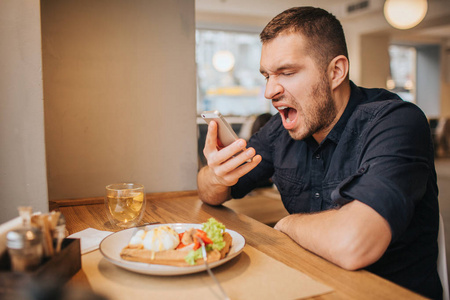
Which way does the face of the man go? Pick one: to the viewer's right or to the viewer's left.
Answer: to the viewer's left

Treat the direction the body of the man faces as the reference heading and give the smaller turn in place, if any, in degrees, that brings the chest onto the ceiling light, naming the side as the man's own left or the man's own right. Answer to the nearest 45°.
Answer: approximately 135° to the man's own right

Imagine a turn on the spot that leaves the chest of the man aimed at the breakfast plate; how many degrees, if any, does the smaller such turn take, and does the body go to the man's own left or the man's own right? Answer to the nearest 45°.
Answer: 0° — they already face it

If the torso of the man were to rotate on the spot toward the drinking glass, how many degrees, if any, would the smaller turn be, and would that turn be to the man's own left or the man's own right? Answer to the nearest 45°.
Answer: approximately 45° to the man's own right

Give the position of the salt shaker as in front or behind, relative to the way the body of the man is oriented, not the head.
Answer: in front

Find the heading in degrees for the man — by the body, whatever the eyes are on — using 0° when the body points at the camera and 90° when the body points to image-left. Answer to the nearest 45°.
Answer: approximately 45°

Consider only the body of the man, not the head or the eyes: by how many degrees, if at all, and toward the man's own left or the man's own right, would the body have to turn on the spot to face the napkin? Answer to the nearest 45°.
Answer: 0° — they already face it

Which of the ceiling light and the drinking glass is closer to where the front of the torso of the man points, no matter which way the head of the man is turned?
the drinking glass
